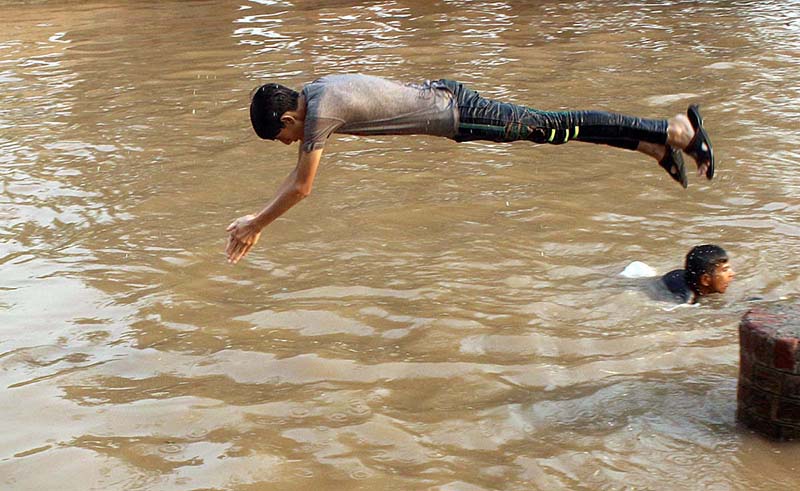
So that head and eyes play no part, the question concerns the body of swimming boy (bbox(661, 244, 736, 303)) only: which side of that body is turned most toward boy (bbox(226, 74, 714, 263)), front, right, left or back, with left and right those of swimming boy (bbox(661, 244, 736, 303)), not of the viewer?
back

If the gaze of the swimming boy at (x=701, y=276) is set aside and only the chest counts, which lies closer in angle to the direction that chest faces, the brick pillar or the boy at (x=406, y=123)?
the brick pillar

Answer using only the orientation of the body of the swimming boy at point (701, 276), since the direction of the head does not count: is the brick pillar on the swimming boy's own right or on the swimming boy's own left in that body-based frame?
on the swimming boy's own right

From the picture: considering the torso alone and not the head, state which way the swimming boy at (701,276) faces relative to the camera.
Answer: to the viewer's right
